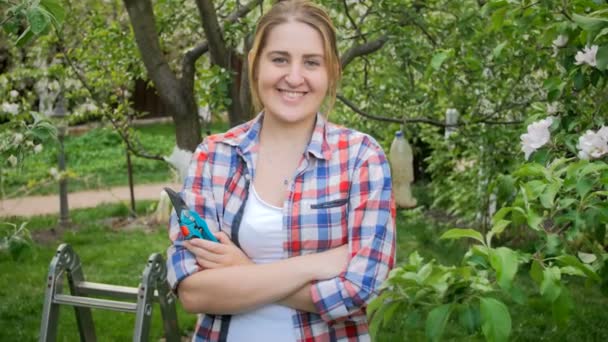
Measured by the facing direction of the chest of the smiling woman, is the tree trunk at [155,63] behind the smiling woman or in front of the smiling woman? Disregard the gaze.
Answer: behind

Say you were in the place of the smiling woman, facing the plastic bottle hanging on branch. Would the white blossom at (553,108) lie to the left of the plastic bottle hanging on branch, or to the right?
right

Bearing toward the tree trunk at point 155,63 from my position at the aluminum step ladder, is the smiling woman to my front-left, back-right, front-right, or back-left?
back-right

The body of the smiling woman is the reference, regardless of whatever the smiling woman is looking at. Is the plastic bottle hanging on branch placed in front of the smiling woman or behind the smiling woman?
behind

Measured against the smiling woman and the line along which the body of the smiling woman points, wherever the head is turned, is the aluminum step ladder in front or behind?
behind

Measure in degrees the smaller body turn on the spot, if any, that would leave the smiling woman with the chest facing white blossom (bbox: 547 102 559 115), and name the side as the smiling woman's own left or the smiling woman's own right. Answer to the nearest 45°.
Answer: approximately 135° to the smiling woman's own left

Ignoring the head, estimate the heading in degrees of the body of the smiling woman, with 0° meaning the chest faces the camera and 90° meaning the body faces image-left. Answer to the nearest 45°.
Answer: approximately 0°
